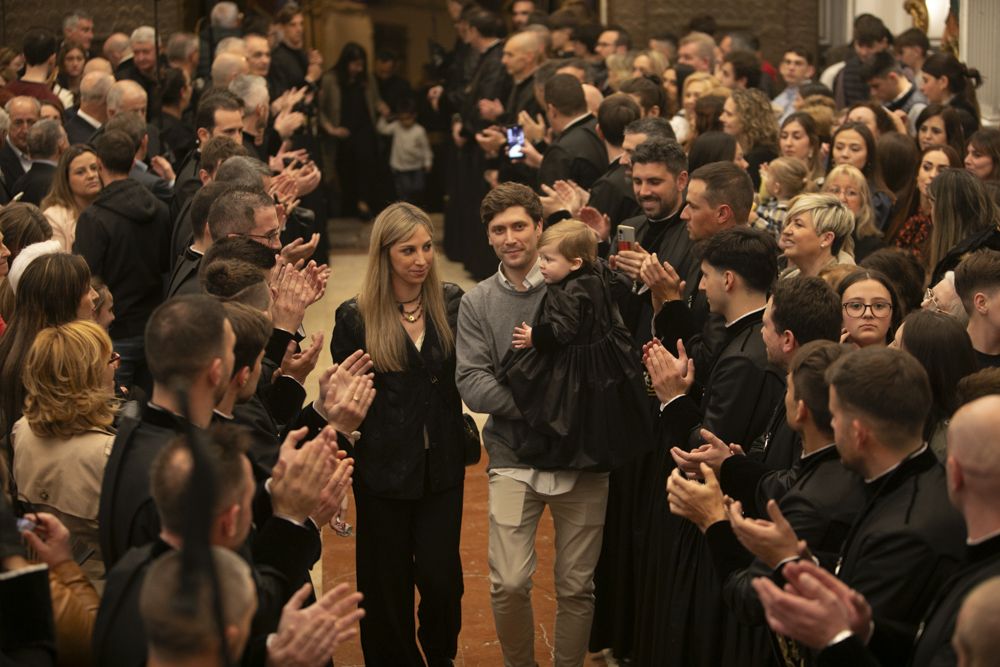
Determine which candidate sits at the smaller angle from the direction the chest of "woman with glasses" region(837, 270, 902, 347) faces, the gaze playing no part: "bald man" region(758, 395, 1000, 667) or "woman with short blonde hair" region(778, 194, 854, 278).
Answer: the bald man

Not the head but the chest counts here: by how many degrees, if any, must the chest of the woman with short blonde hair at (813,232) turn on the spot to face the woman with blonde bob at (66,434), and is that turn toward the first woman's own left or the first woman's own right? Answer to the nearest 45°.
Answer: approximately 45° to the first woman's own left

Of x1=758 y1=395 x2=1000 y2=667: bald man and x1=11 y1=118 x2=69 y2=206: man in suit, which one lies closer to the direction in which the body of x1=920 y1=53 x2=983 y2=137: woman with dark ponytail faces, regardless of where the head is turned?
the man in suit

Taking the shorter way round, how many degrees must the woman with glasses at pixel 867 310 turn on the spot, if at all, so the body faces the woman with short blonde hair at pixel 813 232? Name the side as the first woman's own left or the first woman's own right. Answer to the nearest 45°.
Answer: approximately 180°

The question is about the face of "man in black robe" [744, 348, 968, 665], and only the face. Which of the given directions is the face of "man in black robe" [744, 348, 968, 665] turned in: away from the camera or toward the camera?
away from the camera

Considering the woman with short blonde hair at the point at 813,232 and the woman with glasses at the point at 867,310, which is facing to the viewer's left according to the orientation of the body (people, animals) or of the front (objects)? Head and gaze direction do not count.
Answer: the woman with short blonde hair

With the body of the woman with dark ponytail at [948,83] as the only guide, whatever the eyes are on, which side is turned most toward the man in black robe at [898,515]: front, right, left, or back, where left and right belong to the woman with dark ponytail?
left

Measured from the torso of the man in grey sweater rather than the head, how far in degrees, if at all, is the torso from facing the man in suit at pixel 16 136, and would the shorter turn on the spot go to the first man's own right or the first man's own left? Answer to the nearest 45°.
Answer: approximately 135° to the first man's own right

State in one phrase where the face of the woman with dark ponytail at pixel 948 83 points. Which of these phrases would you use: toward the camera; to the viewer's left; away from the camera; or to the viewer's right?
to the viewer's left

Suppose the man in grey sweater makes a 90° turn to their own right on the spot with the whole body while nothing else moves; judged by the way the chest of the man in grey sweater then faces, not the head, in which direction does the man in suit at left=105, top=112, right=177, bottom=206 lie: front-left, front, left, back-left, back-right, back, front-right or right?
front-right

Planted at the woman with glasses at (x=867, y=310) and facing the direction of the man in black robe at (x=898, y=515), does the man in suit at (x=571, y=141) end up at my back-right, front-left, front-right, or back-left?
back-right

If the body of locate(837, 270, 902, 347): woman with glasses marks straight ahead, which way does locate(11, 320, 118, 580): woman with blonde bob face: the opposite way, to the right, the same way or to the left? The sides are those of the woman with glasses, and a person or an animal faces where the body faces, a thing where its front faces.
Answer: the opposite way

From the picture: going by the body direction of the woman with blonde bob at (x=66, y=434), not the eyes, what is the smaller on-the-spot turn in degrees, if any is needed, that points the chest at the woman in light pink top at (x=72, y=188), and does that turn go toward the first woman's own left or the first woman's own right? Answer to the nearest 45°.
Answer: approximately 45° to the first woman's own left

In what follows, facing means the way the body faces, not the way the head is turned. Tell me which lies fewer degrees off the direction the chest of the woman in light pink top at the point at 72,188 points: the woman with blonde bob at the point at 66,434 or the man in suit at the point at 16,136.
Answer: the woman with blonde bob

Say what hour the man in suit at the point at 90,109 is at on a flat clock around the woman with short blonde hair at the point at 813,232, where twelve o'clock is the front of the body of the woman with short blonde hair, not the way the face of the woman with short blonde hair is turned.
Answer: The man in suit is roughly at 1 o'clock from the woman with short blonde hair.

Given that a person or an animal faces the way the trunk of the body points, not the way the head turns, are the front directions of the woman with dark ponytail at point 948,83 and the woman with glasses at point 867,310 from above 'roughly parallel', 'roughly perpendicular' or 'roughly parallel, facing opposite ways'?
roughly perpendicular

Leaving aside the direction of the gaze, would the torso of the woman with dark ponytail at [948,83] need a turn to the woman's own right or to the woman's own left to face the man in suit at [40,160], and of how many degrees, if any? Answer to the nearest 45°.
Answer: approximately 45° to the woman's own left
